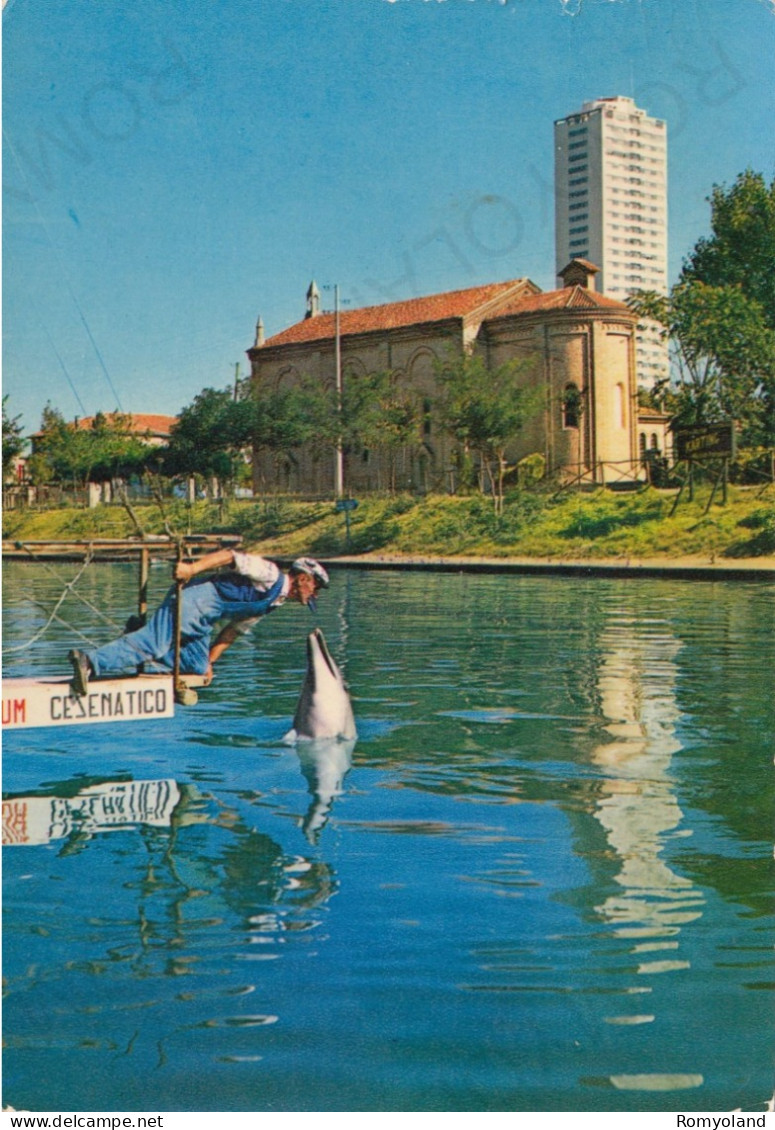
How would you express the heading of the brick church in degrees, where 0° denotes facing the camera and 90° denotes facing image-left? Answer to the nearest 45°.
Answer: approximately 135°

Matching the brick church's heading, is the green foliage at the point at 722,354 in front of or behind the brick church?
behind

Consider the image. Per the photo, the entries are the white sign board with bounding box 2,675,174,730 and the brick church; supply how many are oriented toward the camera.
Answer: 1

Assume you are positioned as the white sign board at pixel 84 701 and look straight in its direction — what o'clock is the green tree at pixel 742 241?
The green tree is roughly at 7 o'clock from the white sign board.

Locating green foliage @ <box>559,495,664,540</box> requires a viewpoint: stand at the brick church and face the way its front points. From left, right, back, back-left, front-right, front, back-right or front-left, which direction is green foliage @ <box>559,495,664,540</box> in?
back-left

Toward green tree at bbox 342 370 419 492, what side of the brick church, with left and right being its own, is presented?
left

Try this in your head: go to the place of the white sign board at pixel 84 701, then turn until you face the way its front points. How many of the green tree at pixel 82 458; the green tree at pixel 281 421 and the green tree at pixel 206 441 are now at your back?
3

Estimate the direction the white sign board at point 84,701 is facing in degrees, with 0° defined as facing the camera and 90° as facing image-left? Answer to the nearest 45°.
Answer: approximately 0°

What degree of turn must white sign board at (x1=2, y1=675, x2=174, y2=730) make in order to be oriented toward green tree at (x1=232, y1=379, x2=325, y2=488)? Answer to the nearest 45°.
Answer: approximately 180°

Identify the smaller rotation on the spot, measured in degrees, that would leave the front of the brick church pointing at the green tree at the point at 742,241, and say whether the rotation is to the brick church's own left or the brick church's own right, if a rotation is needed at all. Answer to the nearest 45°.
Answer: approximately 180°

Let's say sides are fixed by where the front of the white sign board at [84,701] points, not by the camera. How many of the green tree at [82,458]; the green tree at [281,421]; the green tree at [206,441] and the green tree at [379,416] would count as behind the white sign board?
4

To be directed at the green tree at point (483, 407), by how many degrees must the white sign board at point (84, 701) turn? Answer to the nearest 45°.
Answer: approximately 180°

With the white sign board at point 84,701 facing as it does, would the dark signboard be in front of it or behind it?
behind
